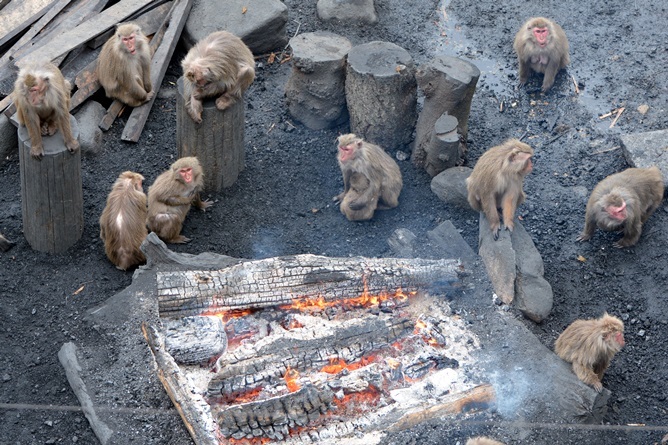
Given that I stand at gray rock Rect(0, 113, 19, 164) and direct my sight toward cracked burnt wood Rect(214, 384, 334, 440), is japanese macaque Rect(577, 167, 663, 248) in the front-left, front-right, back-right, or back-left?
front-left

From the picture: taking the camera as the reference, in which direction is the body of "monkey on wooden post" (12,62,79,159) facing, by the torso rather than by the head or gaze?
toward the camera

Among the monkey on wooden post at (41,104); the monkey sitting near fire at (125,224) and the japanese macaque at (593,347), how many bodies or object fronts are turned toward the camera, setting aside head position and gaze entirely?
1

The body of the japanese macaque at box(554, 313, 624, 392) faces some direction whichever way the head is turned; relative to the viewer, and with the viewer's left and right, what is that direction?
facing to the right of the viewer

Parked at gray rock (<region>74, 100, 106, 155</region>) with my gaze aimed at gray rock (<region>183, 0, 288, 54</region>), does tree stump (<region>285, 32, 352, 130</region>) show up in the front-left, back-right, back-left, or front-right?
front-right

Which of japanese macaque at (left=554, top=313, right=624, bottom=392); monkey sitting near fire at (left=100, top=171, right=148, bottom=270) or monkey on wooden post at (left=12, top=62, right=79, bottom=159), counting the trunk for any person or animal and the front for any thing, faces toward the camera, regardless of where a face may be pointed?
the monkey on wooden post

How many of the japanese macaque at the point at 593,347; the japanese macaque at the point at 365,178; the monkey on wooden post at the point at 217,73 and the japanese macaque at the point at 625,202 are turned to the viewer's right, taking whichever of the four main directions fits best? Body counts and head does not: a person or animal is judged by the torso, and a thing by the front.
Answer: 1

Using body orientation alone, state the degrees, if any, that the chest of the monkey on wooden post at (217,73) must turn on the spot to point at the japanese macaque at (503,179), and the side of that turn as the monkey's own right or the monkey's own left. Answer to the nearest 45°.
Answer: approximately 90° to the monkey's own left

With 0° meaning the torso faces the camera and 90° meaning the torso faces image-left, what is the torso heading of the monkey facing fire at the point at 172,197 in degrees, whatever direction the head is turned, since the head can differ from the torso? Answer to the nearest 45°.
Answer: approximately 315°

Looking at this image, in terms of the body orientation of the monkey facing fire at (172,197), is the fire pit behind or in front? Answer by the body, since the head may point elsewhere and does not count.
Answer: in front

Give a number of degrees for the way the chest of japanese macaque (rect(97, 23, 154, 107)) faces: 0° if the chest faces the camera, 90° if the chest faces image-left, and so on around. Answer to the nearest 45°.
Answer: approximately 315°

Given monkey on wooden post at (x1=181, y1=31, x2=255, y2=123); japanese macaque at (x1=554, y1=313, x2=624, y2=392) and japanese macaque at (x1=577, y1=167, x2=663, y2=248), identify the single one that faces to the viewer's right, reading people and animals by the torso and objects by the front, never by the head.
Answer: japanese macaque at (x1=554, y1=313, x2=624, y2=392)
